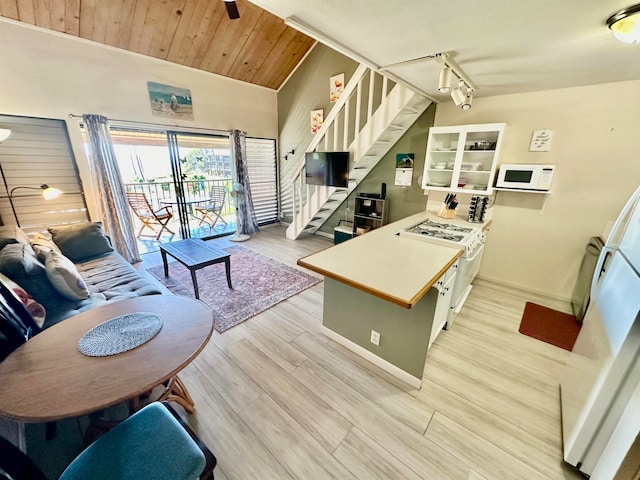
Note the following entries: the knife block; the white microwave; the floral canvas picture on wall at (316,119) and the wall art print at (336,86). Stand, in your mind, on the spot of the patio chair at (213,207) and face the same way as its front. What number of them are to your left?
4

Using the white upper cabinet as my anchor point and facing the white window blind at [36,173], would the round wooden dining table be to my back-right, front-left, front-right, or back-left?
front-left

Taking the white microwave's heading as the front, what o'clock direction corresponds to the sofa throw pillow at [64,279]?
The sofa throw pillow is roughly at 1 o'clock from the white microwave.

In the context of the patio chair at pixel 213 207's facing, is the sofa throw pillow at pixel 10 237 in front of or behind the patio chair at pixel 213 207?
in front

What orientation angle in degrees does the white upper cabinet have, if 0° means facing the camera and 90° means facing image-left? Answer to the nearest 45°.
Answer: approximately 0°

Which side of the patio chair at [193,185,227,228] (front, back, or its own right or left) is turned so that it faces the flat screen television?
left

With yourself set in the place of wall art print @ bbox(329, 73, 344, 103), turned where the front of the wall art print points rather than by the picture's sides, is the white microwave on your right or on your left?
on your left

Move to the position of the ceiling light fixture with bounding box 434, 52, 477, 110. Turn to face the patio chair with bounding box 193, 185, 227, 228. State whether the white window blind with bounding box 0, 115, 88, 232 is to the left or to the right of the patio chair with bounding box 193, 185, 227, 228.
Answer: left

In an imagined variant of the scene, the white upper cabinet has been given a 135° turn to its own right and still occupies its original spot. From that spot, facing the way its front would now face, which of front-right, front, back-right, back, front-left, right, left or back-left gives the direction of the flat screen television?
front-left

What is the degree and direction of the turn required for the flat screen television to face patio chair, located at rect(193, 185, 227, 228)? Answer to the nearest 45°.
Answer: approximately 90° to its right

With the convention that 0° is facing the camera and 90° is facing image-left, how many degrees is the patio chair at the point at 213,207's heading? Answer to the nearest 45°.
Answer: approximately 45°

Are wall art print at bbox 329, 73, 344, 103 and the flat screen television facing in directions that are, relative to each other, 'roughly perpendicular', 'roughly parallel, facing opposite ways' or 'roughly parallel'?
roughly parallel

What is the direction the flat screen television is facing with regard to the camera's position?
facing the viewer and to the left of the viewer

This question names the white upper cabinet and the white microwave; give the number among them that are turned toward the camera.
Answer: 2

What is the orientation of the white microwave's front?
toward the camera

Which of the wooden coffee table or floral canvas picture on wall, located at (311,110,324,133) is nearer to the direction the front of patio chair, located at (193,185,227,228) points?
the wooden coffee table

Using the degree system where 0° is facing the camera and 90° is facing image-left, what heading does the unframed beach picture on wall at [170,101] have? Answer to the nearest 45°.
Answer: approximately 315°
